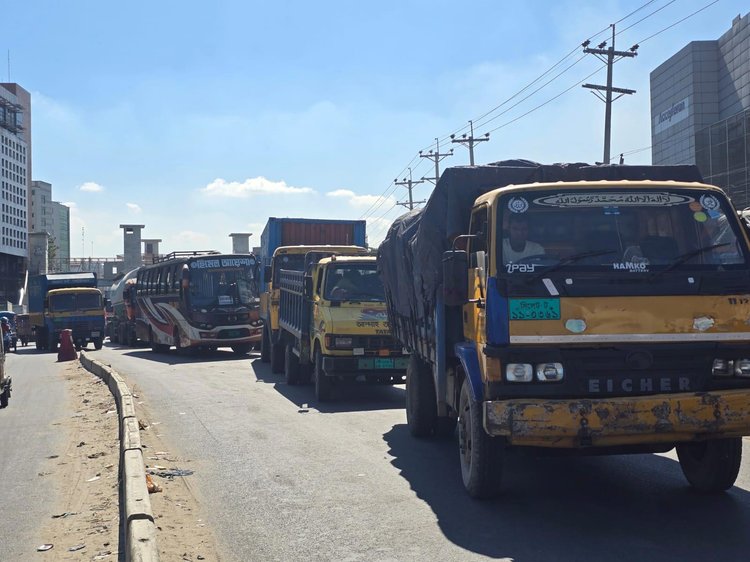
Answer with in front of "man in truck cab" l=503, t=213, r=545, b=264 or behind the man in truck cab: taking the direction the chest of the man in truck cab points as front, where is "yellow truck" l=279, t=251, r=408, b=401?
behind

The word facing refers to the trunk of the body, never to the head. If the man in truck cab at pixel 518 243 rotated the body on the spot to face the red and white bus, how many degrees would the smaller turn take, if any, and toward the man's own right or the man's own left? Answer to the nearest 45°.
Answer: approximately 135° to the man's own right

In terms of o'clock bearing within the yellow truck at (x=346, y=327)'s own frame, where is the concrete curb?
The concrete curb is roughly at 2 o'clock from the yellow truck.

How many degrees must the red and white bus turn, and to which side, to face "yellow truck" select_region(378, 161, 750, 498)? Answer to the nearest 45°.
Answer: approximately 45° to its right

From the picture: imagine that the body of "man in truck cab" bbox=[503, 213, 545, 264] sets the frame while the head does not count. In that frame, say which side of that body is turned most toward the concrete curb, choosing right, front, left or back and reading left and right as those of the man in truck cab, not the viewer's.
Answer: right

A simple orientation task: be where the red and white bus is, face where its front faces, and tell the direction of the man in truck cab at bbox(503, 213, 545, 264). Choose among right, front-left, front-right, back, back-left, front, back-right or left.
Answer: front-right

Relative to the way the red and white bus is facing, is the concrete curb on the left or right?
on its right

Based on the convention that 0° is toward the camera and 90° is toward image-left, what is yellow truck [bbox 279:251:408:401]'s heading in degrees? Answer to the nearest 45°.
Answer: approximately 315°

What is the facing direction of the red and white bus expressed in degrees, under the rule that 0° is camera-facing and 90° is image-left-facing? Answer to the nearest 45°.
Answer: approximately 315°

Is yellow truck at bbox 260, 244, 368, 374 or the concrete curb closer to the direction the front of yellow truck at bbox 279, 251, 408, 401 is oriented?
the concrete curb

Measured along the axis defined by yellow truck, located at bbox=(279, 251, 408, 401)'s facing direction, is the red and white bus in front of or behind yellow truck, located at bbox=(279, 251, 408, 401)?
behind
